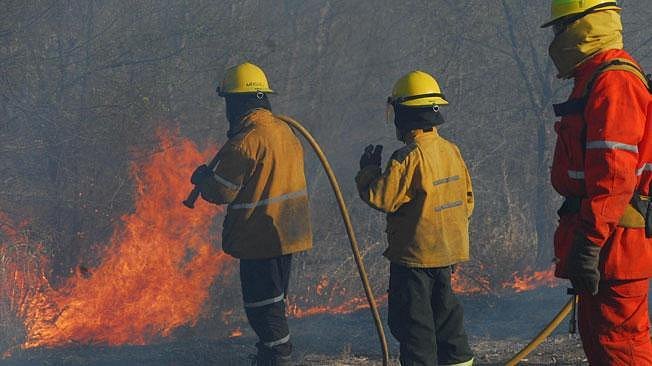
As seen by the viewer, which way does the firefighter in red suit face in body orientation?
to the viewer's left

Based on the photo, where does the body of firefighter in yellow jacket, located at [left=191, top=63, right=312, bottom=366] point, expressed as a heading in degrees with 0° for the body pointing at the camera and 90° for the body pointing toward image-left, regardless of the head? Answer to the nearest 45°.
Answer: approximately 135°

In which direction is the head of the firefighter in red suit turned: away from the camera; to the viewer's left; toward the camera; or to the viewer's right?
to the viewer's left

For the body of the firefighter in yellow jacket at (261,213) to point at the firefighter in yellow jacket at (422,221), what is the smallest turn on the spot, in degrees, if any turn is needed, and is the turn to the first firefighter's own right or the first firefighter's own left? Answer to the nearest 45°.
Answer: approximately 180°

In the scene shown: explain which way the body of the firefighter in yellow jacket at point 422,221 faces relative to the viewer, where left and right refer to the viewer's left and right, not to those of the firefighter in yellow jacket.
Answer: facing away from the viewer and to the left of the viewer

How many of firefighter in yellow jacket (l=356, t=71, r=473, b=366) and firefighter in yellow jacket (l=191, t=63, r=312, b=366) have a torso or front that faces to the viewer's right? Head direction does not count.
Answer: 0

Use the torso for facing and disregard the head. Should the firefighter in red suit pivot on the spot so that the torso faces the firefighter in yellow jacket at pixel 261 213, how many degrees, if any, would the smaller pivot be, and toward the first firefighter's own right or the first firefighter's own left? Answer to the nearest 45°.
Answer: approximately 45° to the first firefighter's own right

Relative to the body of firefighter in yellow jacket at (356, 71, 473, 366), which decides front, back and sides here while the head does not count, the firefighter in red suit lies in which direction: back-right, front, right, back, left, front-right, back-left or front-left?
back

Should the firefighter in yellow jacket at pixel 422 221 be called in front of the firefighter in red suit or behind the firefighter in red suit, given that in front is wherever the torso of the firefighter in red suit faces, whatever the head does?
in front

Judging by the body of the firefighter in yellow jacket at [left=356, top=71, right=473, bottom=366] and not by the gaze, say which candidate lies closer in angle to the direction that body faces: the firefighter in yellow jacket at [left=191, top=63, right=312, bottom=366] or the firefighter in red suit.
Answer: the firefighter in yellow jacket

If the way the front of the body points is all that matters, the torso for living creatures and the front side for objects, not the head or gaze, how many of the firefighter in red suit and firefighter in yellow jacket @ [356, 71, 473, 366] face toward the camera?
0
